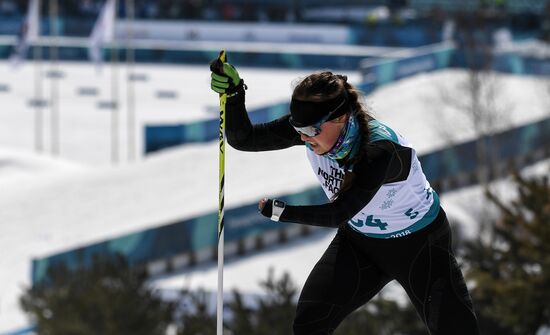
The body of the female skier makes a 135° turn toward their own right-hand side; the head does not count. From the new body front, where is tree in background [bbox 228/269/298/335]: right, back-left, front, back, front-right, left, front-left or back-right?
front

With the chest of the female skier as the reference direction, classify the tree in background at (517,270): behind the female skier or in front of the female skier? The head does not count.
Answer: behind

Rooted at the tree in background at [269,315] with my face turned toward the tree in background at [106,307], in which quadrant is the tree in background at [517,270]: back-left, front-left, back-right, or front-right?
back-right

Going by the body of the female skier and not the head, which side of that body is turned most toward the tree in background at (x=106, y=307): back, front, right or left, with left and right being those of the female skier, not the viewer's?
right

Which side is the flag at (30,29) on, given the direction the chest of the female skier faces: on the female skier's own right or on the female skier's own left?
on the female skier's own right

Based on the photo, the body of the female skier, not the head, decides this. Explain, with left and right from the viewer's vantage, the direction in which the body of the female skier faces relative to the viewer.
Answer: facing the viewer and to the left of the viewer
